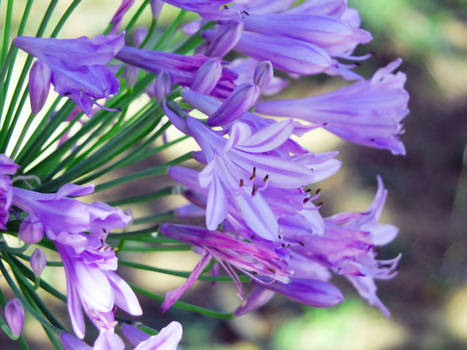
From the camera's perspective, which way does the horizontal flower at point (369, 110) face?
to the viewer's right

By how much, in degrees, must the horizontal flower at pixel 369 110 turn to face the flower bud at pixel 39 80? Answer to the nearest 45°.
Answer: approximately 135° to its right
